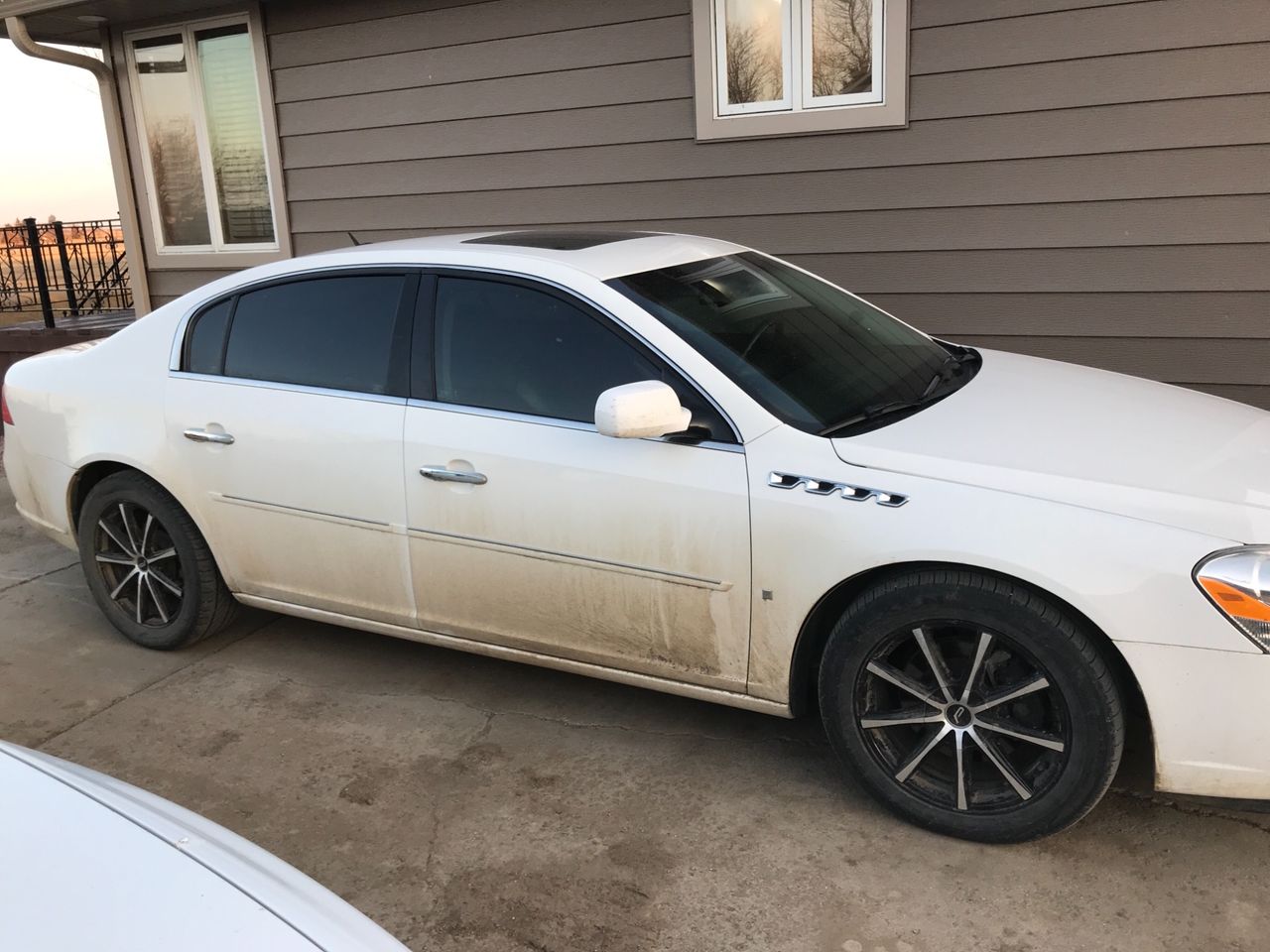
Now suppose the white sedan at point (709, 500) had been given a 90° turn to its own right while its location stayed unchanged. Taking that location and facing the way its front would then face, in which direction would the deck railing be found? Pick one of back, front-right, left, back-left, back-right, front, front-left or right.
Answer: right

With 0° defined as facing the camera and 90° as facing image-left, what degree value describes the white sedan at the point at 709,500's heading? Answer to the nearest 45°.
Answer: approximately 315°
